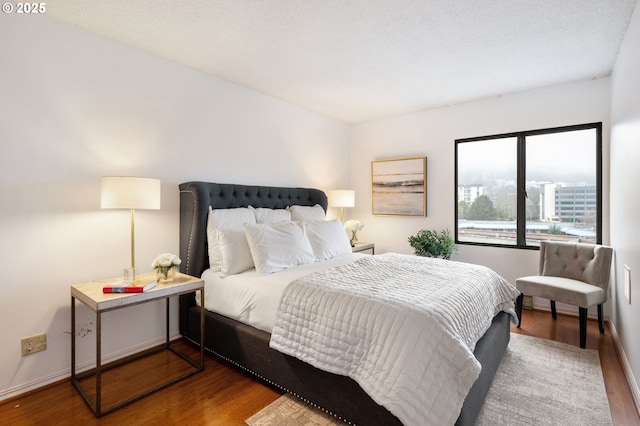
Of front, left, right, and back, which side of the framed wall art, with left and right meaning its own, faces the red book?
front

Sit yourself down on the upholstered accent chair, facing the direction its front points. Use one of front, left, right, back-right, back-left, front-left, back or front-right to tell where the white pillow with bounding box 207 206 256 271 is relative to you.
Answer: front

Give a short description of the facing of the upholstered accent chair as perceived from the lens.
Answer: facing the viewer and to the left of the viewer

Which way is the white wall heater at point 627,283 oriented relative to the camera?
to the viewer's left

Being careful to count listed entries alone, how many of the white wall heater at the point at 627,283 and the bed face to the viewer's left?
1

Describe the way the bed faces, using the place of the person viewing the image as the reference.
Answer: facing the viewer and to the right of the viewer

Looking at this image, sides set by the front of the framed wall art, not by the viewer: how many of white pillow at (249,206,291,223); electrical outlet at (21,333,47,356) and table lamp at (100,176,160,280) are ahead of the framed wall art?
3

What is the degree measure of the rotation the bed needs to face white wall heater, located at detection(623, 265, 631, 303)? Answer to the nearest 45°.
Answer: approximately 45° to its left

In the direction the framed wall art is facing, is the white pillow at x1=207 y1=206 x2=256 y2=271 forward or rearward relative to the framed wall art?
forward

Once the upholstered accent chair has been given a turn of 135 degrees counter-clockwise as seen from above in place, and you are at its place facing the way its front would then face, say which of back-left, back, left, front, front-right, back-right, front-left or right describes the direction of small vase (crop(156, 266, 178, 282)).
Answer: back-right

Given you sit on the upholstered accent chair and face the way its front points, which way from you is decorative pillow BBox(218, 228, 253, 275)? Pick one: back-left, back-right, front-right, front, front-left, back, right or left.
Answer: front

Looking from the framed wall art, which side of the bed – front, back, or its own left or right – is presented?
left

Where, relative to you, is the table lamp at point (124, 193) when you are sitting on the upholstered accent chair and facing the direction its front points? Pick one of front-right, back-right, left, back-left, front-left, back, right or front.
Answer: front

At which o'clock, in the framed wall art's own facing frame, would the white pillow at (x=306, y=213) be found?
The white pillow is roughly at 12 o'clock from the framed wall art.

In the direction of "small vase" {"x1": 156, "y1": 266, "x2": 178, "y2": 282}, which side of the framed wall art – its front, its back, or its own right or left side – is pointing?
front

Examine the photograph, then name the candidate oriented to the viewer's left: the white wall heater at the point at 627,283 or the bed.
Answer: the white wall heater

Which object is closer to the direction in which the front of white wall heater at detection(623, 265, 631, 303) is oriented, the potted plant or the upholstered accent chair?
the potted plant

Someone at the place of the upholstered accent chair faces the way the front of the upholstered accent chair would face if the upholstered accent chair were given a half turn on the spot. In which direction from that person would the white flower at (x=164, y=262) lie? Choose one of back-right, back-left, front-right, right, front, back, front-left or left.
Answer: back

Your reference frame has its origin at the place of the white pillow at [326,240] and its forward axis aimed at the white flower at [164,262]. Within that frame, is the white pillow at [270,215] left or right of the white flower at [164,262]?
right

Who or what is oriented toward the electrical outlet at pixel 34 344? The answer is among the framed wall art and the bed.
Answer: the framed wall art

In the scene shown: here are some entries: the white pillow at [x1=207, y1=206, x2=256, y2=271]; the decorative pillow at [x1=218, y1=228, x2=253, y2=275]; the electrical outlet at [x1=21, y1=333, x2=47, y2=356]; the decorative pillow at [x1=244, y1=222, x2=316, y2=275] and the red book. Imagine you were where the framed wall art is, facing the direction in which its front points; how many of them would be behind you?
0

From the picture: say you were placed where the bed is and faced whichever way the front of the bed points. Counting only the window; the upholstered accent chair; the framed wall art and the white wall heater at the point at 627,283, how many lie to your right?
0
